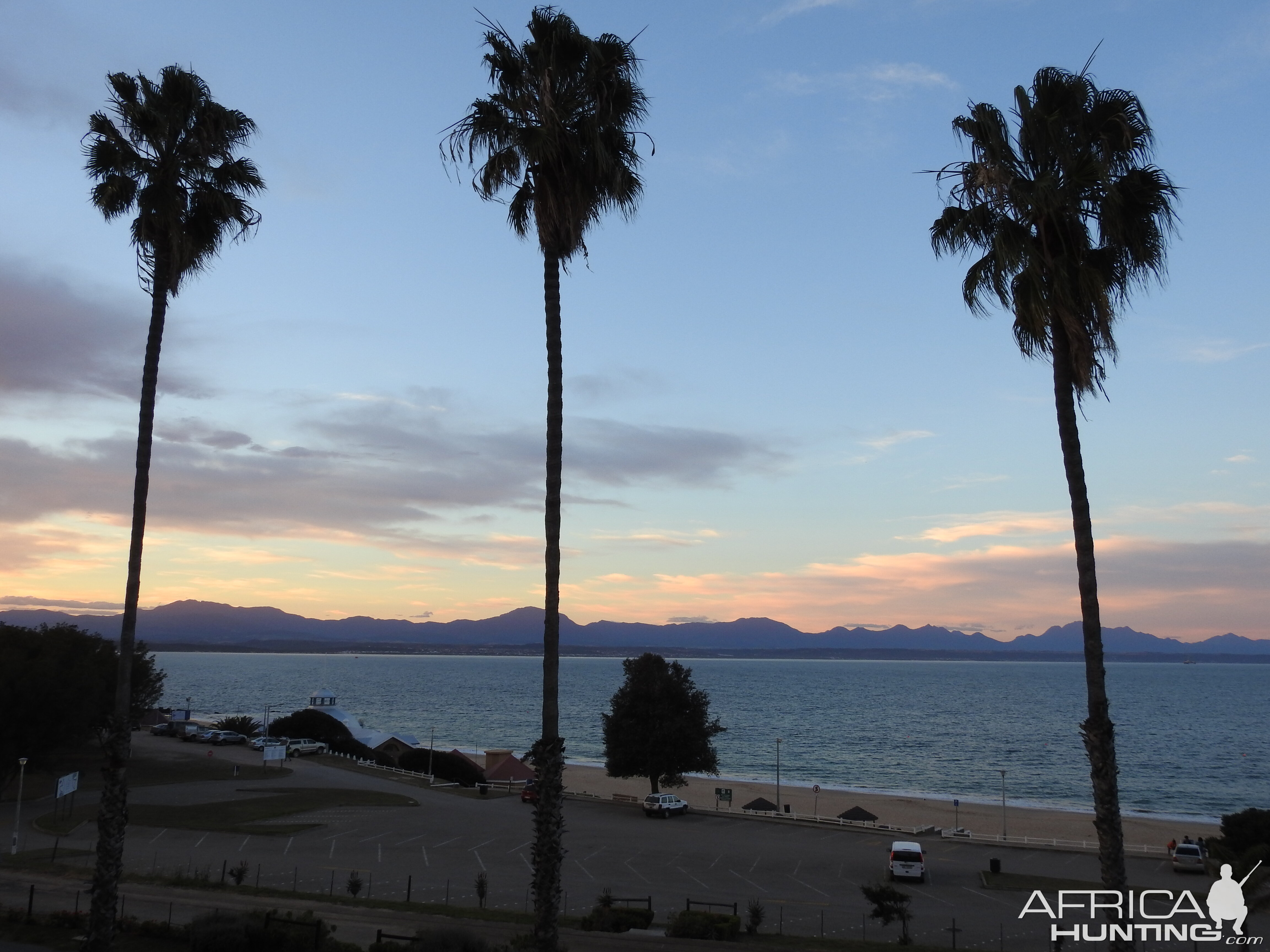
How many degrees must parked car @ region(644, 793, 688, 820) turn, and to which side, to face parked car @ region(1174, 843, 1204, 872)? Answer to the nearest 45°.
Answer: approximately 90° to its right

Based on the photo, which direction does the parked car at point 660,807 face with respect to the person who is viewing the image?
facing away from the viewer and to the right of the viewer

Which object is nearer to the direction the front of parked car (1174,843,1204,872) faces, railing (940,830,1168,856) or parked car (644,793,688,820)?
the railing

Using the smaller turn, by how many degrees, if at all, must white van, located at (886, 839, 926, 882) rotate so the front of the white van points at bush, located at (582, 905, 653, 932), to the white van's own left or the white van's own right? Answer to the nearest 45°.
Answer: approximately 135° to the white van's own left

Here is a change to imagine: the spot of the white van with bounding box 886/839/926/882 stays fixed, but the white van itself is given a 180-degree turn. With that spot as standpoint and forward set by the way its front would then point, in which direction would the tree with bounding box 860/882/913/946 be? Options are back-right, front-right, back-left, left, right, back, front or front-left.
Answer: front

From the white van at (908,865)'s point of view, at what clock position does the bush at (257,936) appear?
The bush is roughly at 7 o'clock from the white van.

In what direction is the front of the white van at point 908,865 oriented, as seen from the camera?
facing away from the viewer

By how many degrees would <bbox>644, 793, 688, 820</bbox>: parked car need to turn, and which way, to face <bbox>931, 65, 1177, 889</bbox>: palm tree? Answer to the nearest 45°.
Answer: approximately 135° to its right
